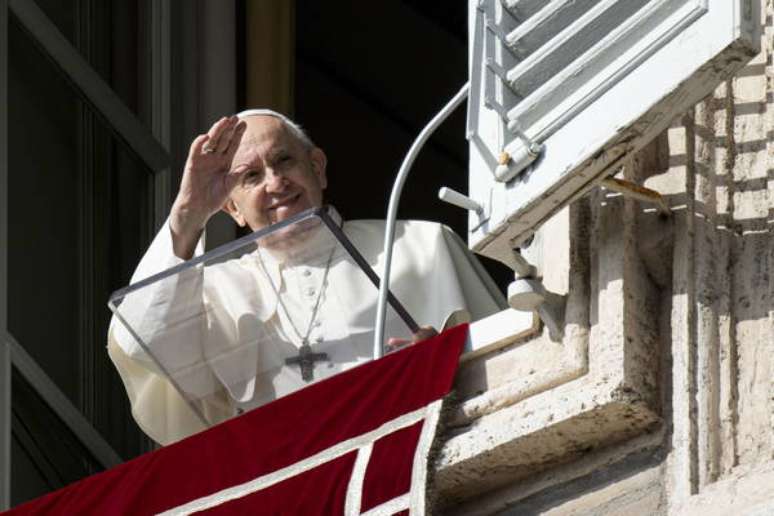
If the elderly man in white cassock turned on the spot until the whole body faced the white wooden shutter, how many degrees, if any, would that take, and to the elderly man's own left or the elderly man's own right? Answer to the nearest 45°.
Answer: approximately 45° to the elderly man's own left

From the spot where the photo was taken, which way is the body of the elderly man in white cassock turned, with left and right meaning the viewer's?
facing the viewer

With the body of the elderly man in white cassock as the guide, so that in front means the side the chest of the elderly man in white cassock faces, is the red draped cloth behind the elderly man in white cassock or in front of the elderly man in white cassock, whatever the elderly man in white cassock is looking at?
in front
